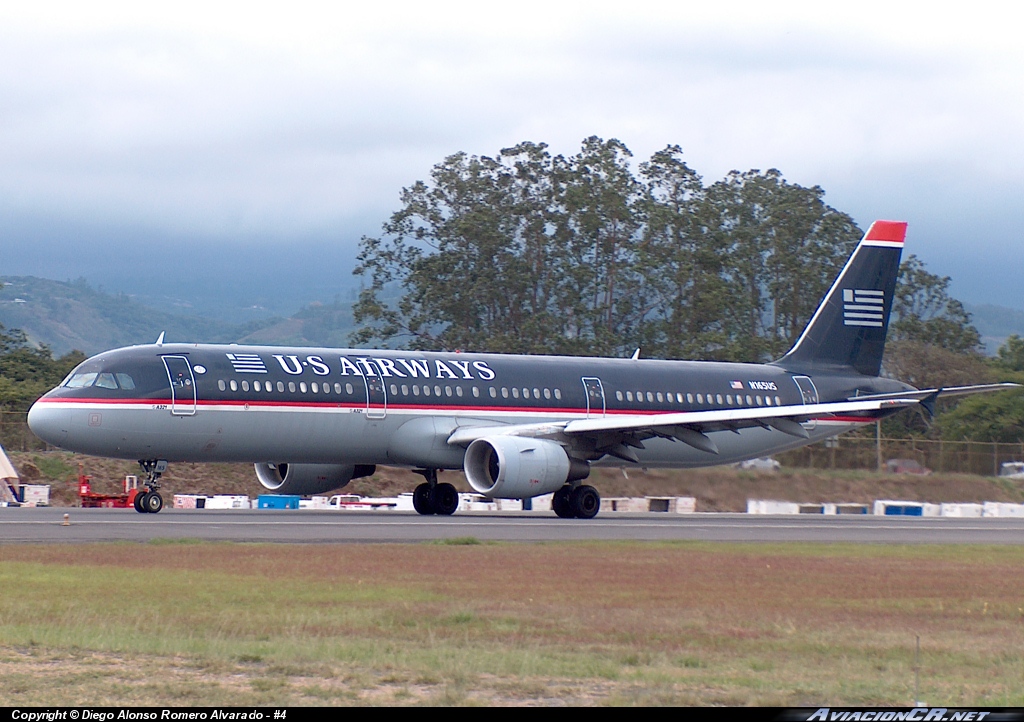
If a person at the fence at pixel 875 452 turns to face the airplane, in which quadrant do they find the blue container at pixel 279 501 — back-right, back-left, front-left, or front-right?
front-right

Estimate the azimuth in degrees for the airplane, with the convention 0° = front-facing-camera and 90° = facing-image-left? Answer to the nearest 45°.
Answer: approximately 45°

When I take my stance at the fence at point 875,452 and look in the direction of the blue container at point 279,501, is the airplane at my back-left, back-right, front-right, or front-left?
front-left

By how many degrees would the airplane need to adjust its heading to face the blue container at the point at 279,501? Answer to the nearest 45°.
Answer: approximately 90° to its right
